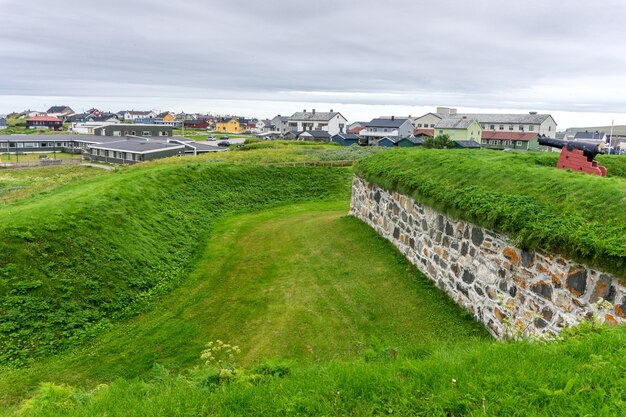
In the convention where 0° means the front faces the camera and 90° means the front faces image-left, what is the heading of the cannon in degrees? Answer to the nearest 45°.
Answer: approximately 90°
